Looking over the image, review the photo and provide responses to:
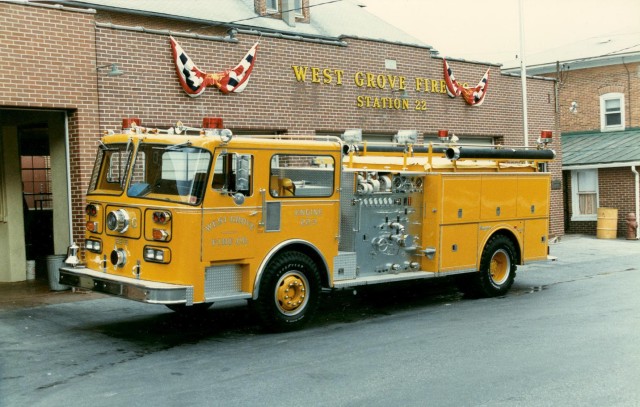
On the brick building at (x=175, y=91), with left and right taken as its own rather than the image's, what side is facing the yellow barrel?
left

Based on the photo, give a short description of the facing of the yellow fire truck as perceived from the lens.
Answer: facing the viewer and to the left of the viewer

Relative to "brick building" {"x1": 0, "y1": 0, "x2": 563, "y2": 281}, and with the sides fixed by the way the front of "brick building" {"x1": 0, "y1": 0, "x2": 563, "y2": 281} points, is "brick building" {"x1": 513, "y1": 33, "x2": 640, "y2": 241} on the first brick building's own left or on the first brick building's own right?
on the first brick building's own left

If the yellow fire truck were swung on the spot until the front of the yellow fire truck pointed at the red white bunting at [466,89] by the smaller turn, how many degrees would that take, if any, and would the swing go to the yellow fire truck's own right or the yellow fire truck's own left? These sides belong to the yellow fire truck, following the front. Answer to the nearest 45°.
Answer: approximately 180°

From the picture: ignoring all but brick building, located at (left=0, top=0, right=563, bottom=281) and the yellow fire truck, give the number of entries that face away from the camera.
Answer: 0

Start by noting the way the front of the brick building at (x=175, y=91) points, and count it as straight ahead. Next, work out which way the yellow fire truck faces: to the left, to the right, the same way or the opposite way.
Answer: to the right

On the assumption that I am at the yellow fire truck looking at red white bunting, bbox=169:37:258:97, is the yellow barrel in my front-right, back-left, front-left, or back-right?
front-right

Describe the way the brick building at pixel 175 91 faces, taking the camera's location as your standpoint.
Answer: facing the viewer and to the right of the viewer

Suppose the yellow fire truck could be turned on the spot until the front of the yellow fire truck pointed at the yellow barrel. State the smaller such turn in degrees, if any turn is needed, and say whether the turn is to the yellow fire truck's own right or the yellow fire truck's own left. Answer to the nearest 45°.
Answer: approximately 180°
